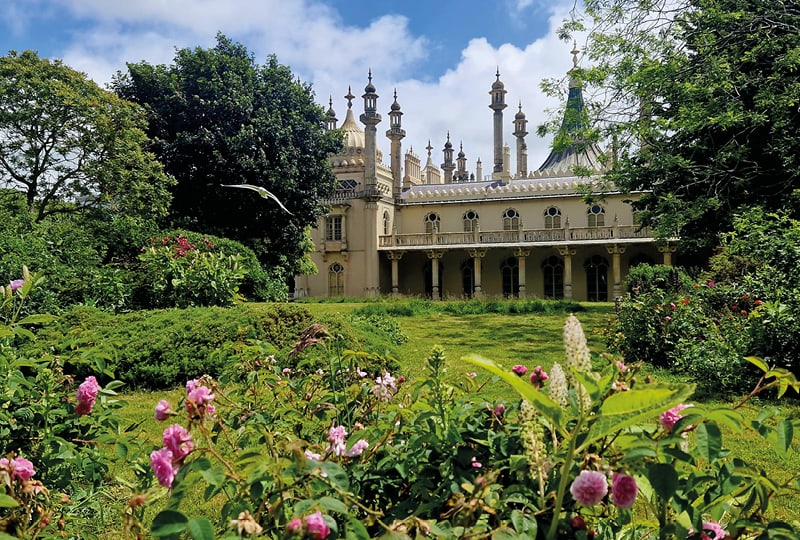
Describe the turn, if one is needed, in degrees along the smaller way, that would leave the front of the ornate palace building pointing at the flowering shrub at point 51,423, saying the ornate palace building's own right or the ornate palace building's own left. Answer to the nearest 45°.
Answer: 0° — it already faces it

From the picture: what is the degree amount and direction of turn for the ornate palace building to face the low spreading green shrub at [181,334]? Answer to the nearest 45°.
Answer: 0° — it already faces it

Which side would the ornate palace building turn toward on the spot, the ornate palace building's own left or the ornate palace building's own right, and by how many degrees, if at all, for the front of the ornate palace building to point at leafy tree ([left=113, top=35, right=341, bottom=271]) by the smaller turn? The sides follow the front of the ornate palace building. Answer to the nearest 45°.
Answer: approximately 45° to the ornate palace building's own right

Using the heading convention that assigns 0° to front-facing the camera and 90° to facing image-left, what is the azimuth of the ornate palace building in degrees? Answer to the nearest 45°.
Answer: approximately 0°

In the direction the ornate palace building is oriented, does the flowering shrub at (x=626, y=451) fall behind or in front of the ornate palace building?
in front

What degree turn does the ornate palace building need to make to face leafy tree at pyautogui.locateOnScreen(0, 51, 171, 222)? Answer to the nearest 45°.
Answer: approximately 45° to its right

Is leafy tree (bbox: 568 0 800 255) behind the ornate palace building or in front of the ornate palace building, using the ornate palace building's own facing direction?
in front
